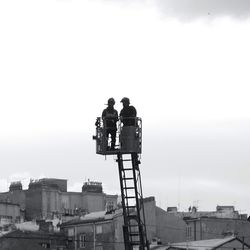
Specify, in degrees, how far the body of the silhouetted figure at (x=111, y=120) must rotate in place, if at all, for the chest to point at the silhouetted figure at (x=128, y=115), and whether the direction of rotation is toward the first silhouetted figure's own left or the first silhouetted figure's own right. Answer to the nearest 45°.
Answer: approximately 90° to the first silhouetted figure's own left

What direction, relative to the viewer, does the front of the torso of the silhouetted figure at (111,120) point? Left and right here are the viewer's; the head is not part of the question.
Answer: facing the viewer
